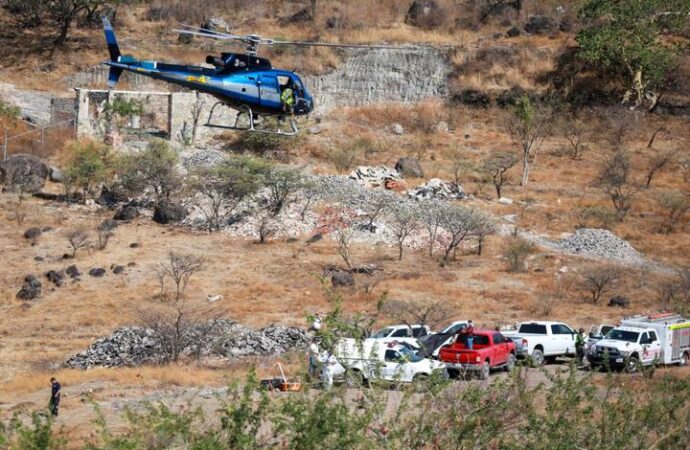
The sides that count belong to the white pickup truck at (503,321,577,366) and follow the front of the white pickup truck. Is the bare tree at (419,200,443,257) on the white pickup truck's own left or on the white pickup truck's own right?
on the white pickup truck's own left

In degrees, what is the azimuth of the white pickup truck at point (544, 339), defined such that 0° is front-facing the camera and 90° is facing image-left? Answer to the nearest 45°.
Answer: approximately 225°

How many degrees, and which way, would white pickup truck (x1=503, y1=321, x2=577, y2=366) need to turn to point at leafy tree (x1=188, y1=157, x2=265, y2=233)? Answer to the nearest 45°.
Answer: approximately 90° to its left

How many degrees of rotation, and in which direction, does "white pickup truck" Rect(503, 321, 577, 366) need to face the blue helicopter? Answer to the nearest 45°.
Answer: approximately 135° to its left
